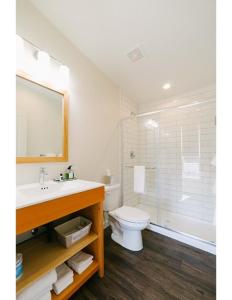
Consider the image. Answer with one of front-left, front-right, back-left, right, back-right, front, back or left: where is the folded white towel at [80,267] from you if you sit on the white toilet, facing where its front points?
right

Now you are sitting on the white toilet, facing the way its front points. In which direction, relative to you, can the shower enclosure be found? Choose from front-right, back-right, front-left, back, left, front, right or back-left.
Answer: left

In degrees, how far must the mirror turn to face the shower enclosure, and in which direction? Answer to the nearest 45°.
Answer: approximately 45° to its left

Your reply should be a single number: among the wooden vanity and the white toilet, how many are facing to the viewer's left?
0

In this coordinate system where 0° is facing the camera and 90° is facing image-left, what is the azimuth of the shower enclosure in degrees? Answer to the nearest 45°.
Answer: approximately 45°
